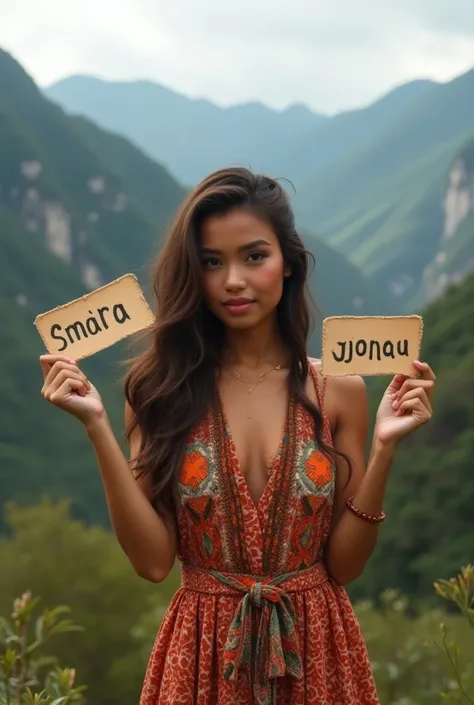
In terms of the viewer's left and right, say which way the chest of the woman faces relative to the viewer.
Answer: facing the viewer

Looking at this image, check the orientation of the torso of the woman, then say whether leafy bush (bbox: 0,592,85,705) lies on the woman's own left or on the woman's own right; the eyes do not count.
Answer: on the woman's own right
